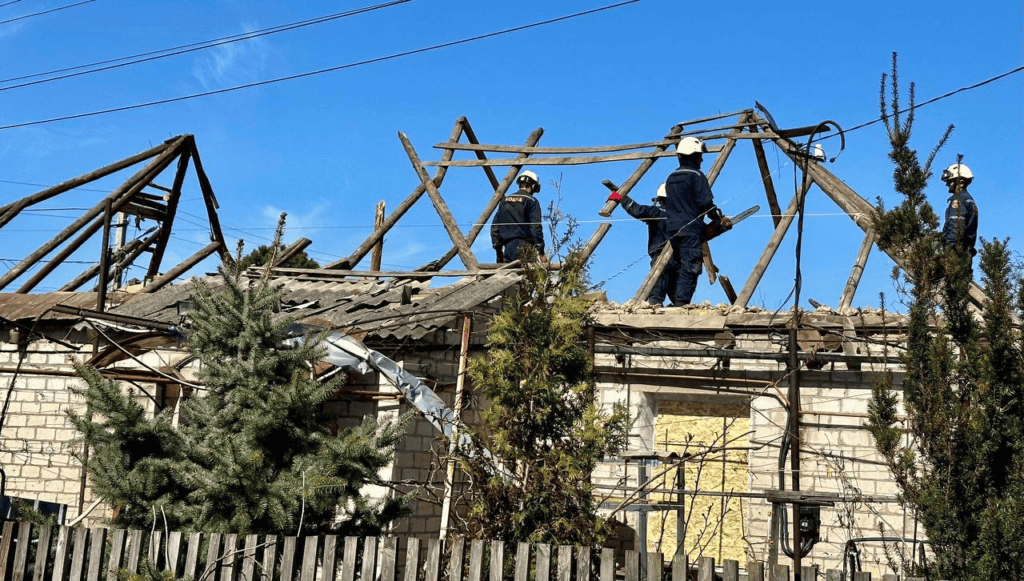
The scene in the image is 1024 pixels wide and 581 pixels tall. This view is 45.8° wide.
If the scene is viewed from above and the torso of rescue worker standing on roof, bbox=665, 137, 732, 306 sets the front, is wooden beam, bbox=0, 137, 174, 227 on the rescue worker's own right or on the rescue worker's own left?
on the rescue worker's own left

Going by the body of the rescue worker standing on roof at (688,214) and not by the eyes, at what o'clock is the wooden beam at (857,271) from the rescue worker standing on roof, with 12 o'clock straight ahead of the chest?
The wooden beam is roughly at 2 o'clock from the rescue worker standing on roof.

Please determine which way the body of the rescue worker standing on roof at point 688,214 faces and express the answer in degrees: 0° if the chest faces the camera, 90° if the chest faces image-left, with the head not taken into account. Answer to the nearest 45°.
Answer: approximately 225°

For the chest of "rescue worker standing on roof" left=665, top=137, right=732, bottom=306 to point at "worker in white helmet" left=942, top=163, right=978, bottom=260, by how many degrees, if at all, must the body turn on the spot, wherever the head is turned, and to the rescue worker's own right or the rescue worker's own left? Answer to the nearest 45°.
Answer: approximately 45° to the rescue worker's own right

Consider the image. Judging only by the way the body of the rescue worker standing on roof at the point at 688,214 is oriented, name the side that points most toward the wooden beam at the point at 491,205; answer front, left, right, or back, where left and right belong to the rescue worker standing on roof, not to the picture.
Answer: left

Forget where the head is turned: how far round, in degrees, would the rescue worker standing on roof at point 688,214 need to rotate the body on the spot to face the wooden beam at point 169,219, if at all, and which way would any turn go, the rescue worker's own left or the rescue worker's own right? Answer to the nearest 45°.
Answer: approximately 135° to the rescue worker's own left

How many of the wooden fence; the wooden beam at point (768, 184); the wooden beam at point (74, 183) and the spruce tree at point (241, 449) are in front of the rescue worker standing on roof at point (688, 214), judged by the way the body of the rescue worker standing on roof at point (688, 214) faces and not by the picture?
1

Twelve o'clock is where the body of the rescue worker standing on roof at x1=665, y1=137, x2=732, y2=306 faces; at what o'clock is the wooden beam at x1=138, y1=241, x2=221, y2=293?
The wooden beam is roughly at 8 o'clock from the rescue worker standing on roof.

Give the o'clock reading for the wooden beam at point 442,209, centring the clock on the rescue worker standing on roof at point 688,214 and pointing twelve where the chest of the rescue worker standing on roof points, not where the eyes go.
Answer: The wooden beam is roughly at 8 o'clock from the rescue worker standing on roof.

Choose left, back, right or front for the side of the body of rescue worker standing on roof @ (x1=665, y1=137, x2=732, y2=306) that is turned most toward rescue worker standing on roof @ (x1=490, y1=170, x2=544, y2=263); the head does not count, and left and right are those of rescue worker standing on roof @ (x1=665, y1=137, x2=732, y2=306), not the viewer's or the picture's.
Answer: left

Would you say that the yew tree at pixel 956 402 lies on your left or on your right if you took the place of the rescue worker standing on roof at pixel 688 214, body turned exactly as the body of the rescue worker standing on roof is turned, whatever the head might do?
on your right

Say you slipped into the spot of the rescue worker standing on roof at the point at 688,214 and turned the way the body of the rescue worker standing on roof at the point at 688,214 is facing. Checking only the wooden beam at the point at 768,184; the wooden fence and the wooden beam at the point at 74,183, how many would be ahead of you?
1

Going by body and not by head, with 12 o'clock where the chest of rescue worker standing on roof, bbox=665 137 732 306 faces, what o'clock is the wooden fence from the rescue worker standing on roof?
The wooden fence is roughly at 5 o'clock from the rescue worker standing on roof.

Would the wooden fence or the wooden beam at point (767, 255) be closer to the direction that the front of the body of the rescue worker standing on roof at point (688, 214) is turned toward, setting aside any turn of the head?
the wooden beam

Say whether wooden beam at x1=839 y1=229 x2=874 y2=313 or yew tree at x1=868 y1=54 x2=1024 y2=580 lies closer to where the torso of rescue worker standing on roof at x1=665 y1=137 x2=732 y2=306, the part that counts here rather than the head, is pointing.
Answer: the wooden beam

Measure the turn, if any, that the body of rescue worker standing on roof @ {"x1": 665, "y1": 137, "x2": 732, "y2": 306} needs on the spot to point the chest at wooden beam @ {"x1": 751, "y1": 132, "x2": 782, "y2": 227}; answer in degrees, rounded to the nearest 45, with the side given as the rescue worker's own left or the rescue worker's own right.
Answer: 0° — they already face it
